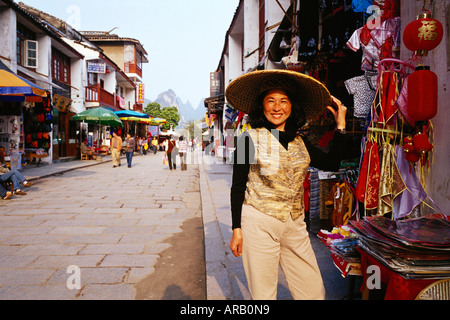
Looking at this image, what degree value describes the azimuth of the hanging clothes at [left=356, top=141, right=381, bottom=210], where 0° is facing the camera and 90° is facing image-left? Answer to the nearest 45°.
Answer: approximately 45°

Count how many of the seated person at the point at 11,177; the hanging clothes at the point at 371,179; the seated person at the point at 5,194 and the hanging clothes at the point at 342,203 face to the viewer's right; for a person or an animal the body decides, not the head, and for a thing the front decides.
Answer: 2

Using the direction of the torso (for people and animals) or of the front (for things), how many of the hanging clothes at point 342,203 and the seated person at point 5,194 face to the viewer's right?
1

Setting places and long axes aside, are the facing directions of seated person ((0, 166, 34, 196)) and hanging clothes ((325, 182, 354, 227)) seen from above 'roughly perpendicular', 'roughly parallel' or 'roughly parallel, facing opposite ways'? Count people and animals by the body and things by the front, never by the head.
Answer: roughly perpendicular

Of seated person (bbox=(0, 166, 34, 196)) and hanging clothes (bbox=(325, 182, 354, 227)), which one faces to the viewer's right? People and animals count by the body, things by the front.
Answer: the seated person

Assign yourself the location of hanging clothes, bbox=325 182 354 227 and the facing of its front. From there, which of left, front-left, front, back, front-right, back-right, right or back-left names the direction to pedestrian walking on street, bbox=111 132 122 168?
right

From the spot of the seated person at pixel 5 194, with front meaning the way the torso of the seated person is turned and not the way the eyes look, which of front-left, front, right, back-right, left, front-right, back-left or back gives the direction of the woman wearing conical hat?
right

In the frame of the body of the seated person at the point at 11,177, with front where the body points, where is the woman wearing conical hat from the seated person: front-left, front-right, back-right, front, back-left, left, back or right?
right

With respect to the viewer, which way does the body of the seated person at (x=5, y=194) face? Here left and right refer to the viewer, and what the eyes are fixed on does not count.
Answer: facing to the right of the viewer

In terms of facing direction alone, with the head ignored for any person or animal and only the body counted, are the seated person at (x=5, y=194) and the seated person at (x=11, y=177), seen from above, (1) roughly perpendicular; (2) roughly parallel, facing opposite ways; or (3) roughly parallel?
roughly parallel

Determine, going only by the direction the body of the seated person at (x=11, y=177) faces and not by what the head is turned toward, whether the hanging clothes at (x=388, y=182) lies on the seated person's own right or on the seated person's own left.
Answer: on the seated person's own right

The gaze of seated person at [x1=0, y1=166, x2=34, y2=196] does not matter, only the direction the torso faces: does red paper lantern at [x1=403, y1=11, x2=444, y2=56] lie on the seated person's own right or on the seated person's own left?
on the seated person's own right

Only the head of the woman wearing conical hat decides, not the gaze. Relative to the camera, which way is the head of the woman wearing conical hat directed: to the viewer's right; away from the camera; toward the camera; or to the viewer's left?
toward the camera
